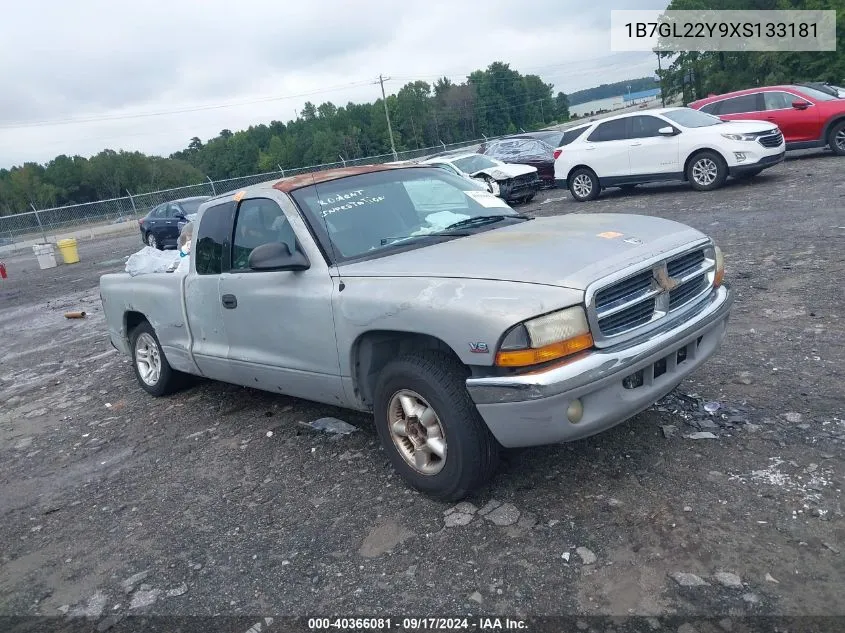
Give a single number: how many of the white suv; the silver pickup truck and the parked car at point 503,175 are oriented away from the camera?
0

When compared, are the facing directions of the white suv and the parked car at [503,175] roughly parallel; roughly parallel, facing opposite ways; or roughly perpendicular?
roughly parallel

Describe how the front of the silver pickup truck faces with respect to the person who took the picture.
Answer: facing the viewer and to the right of the viewer

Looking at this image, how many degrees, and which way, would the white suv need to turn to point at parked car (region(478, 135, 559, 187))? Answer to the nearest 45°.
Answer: approximately 180°

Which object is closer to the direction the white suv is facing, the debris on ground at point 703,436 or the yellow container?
the debris on ground

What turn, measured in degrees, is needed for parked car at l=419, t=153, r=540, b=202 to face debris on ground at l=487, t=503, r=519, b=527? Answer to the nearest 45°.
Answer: approximately 45° to its right

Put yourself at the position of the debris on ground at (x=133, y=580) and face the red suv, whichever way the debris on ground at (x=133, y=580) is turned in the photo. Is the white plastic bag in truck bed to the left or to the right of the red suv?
left

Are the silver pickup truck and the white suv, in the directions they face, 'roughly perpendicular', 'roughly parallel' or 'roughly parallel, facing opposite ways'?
roughly parallel

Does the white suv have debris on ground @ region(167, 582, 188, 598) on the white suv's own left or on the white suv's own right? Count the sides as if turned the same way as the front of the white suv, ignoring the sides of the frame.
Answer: on the white suv's own right

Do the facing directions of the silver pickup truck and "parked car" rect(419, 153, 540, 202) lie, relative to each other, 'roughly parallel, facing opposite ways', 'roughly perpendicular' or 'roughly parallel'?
roughly parallel

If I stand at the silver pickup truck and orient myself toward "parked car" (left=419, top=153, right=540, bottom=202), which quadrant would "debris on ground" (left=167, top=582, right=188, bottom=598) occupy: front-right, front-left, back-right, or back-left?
back-left

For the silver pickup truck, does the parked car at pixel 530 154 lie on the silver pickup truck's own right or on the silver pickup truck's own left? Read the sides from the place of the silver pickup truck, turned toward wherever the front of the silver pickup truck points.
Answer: on the silver pickup truck's own left

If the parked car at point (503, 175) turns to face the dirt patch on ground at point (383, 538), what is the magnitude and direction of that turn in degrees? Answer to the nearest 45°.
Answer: approximately 45° to its right

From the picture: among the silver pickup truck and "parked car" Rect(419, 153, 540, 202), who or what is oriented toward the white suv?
the parked car
